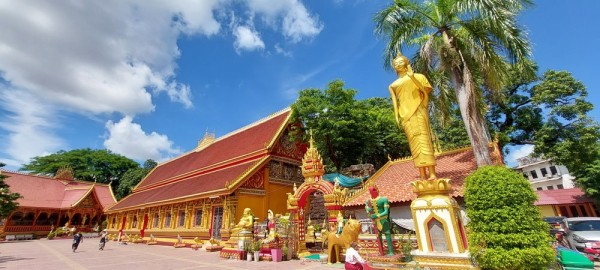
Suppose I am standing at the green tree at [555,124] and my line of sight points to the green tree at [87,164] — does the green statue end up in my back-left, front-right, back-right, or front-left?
front-left

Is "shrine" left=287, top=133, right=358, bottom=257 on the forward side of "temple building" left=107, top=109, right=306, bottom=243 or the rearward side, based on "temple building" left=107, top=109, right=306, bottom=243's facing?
on the forward side

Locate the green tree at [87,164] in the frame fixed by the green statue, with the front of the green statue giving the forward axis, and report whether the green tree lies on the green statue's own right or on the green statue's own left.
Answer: on the green statue's own right

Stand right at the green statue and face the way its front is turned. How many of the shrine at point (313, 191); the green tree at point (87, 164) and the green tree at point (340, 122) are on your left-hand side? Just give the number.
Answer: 0

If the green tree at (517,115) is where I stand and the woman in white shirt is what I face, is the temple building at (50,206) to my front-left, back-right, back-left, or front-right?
front-right

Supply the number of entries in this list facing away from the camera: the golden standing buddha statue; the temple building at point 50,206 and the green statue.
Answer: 0

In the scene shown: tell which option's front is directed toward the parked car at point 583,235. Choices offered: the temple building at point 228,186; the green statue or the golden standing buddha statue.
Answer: the temple building

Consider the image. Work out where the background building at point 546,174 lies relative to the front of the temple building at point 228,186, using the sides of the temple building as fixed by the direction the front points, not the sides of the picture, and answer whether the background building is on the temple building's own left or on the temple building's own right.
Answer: on the temple building's own left

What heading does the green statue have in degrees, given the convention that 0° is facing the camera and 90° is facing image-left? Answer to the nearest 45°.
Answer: approximately 45°

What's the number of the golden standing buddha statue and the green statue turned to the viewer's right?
0

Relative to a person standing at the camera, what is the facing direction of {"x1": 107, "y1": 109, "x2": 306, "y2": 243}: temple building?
facing the viewer and to the right of the viewer

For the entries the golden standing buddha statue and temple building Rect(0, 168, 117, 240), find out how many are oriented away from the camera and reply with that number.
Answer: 0

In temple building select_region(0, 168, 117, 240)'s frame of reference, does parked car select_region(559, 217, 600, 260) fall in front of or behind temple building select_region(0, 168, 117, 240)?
in front

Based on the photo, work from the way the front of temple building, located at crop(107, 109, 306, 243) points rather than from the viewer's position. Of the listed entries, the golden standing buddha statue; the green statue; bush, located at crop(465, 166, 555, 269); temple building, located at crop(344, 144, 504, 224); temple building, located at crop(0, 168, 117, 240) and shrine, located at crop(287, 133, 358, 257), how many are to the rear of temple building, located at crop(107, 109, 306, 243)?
1

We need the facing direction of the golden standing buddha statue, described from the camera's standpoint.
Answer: facing the viewer and to the left of the viewer
